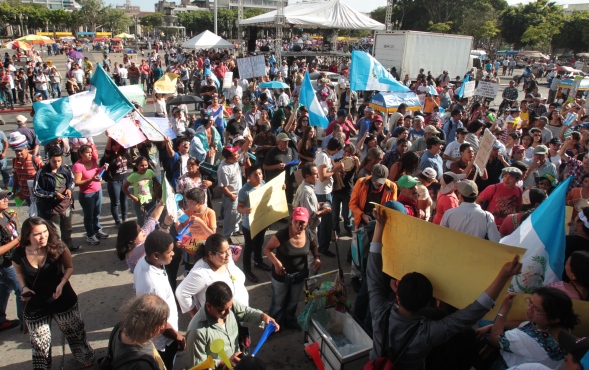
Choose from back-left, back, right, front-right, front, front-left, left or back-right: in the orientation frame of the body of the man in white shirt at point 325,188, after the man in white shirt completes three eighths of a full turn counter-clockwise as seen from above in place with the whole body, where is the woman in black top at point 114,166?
front-left

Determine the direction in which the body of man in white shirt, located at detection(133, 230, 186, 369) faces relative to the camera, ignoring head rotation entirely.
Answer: to the viewer's right

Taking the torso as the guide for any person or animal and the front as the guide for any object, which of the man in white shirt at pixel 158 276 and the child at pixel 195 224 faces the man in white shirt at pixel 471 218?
the man in white shirt at pixel 158 276

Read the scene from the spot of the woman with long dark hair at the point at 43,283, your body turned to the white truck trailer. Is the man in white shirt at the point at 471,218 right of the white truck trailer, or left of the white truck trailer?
right

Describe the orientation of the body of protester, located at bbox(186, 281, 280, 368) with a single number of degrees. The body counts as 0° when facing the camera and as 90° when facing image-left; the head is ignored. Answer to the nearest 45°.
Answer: approximately 315°

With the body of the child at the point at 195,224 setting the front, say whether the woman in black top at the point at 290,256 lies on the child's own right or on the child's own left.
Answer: on the child's own left

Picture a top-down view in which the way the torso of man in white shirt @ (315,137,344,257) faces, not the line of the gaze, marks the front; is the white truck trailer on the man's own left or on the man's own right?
on the man's own left
